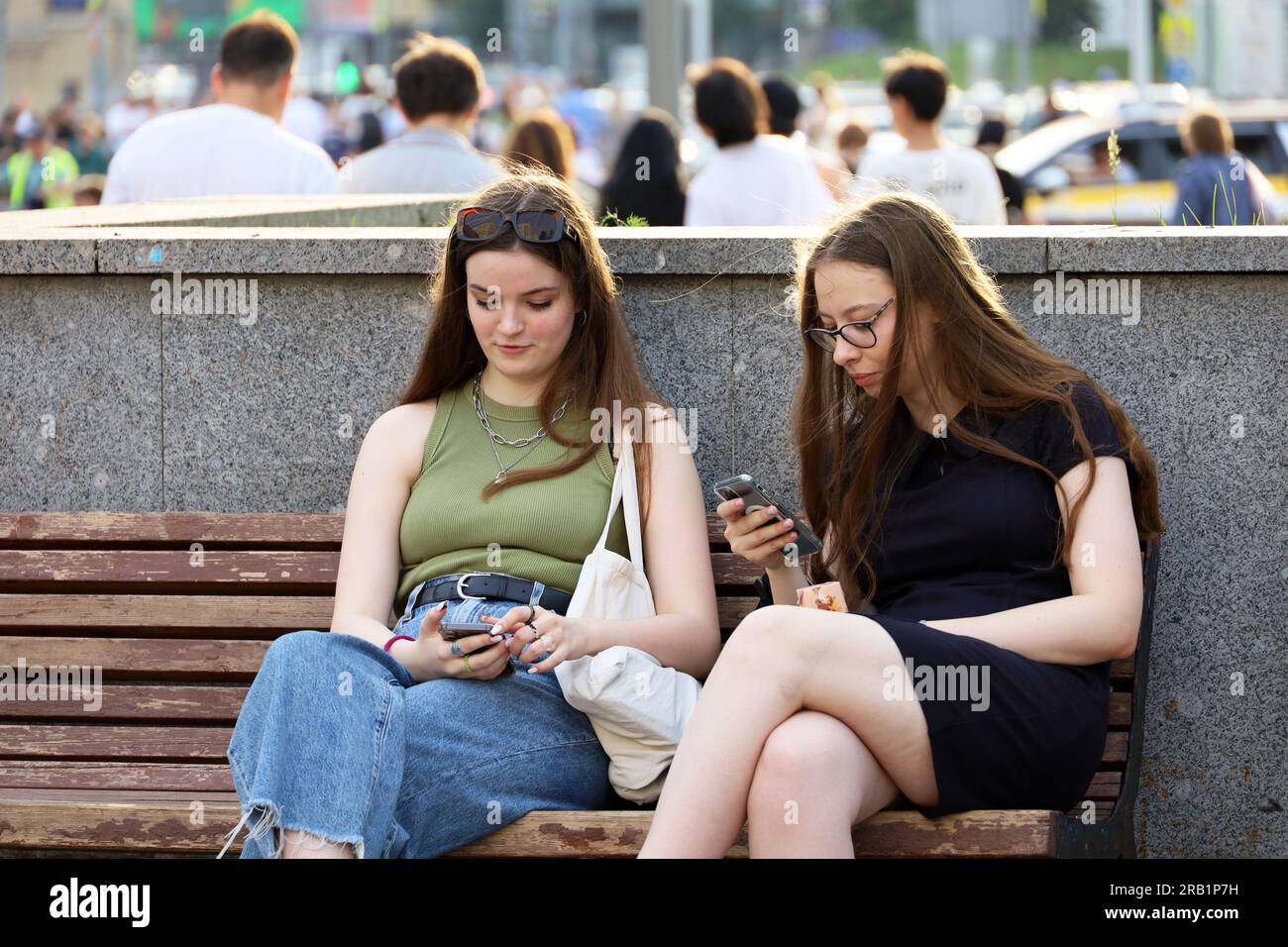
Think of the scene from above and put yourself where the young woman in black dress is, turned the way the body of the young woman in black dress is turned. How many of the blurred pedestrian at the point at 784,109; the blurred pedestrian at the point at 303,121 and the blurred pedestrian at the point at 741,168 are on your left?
0

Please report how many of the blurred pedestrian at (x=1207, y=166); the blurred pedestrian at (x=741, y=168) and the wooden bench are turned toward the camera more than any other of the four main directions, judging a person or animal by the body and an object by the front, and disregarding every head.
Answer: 1

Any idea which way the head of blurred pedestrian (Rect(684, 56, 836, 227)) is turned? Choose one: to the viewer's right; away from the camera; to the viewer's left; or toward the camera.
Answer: away from the camera

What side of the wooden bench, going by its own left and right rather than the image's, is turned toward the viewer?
front

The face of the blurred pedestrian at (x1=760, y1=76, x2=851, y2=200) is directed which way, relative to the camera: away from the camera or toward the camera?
away from the camera

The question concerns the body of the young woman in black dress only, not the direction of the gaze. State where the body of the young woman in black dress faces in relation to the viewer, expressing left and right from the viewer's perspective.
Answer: facing the viewer and to the left of the viewer

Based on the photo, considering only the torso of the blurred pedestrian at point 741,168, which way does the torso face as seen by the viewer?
away from the camera

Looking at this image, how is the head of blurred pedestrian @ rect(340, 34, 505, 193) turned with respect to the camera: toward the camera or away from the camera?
away from the camera

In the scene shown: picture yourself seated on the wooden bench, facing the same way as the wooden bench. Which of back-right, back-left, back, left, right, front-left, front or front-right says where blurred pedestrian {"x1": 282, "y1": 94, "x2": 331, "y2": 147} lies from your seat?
back

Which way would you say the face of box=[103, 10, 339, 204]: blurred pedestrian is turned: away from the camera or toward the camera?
away from the camera

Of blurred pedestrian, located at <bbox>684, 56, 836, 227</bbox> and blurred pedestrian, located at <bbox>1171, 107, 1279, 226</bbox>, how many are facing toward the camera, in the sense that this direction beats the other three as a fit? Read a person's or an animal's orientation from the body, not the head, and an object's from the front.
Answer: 0

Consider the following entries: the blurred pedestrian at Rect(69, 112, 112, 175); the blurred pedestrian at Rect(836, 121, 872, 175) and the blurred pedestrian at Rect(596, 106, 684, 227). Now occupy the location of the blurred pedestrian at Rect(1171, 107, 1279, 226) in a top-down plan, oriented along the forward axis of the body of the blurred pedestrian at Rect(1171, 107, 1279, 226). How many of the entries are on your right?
0

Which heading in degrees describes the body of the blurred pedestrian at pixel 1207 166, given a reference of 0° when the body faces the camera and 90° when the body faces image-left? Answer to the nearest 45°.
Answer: approximately 180°

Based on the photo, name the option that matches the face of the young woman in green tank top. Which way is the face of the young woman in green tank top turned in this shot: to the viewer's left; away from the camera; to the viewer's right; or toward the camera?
toward the camera

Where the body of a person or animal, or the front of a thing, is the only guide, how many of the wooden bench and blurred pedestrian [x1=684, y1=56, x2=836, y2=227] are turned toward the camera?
1
